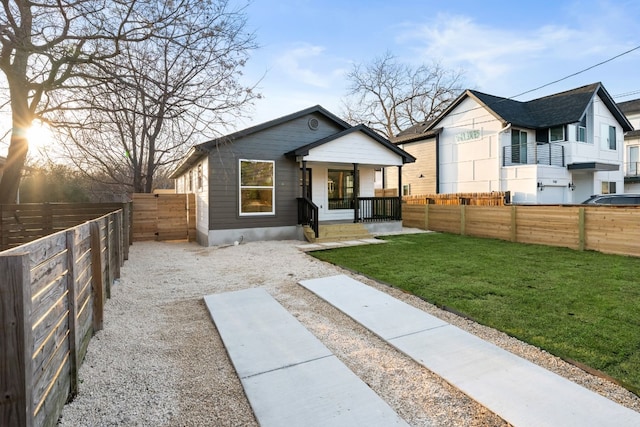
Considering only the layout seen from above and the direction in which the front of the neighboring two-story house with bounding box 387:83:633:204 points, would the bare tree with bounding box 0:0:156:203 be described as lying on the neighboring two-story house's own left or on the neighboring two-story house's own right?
on the neighboring two-story house's own right

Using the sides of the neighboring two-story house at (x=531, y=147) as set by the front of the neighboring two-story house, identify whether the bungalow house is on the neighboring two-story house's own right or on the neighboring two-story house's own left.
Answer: on the neighboring two-story house's own right

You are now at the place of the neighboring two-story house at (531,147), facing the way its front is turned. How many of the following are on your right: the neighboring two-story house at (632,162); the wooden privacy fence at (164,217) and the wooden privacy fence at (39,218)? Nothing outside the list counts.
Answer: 2

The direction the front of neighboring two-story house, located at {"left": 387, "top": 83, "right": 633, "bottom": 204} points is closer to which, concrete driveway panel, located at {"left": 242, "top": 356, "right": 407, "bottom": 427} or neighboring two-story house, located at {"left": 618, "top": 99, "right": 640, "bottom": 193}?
the concrete driveway panel

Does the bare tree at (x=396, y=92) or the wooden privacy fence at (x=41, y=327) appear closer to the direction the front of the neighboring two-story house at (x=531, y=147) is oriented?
the wooden privacy fence

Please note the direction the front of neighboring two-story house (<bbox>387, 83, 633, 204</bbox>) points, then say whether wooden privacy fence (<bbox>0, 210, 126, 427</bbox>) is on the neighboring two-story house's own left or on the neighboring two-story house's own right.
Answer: on the neighboring two-story house's own right

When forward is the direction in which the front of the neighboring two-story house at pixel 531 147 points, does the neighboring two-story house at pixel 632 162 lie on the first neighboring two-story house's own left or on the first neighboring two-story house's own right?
on the first neighboring two-story house's own left
